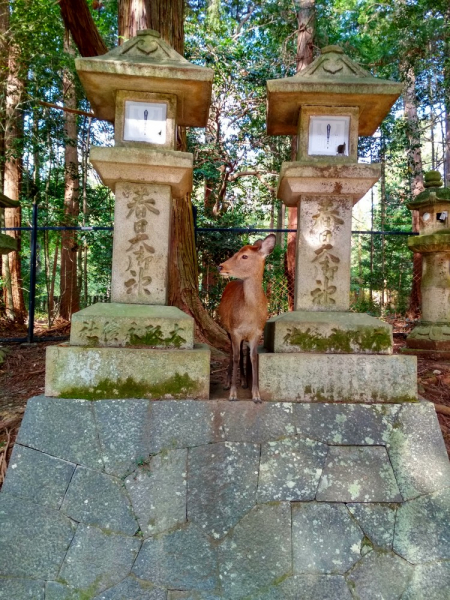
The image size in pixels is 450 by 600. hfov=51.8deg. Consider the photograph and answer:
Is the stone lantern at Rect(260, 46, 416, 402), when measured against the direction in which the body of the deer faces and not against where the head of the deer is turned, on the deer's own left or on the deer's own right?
on the deer's own left

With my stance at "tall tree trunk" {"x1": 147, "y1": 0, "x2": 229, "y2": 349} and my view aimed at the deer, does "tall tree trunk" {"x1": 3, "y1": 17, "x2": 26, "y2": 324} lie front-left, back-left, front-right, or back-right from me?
back-right

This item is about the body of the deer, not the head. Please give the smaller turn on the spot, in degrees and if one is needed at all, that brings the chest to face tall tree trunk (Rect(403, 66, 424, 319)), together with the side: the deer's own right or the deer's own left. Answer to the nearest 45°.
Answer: approximately 135° to the deer's own left

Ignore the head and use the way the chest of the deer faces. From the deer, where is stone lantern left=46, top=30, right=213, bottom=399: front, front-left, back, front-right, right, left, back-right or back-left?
right

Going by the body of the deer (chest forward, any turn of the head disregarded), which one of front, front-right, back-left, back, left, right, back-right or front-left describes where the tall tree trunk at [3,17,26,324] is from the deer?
back-right

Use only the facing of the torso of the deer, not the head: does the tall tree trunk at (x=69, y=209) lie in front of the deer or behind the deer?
behind

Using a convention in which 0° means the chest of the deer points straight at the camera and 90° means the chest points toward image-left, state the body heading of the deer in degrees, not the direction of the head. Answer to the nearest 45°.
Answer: approximately 0°

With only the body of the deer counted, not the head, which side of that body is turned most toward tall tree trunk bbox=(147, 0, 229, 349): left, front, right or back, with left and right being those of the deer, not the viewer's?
back
